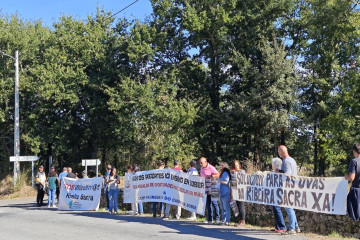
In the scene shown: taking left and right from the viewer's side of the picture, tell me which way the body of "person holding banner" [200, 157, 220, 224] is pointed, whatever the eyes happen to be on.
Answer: facing the viewer and to the left of the viewer

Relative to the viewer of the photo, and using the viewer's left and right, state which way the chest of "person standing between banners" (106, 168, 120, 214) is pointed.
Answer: facing the viewer

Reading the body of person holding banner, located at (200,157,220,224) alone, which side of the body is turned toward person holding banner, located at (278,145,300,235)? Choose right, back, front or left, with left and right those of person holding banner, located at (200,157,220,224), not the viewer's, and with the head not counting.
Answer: left

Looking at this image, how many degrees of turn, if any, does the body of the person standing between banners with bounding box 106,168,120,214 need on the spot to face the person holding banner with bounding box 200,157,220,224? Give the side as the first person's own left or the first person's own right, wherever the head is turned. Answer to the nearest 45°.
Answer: approximately 45° to the first person's own left

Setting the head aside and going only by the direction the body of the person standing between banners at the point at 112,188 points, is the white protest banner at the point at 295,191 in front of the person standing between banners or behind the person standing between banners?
in front

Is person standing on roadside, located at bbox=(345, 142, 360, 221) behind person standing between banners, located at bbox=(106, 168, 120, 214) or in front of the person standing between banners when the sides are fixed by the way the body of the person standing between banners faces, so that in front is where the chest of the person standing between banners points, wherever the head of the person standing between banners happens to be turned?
in front

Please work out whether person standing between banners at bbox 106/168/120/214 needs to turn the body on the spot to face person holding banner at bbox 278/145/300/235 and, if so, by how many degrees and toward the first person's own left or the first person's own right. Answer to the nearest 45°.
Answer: approximately 45° to the first person's own left

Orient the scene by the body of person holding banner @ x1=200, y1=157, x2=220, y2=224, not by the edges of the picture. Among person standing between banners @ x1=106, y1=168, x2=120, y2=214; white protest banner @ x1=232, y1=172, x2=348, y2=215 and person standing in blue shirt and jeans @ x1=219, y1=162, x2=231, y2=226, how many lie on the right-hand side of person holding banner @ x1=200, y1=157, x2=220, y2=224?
1

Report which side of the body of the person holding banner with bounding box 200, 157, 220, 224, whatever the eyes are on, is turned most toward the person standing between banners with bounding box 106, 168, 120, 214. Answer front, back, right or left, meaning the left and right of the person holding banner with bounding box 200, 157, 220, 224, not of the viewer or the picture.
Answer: right

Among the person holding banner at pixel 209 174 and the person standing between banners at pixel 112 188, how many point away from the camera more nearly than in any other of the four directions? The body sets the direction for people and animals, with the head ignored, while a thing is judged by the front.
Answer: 0
